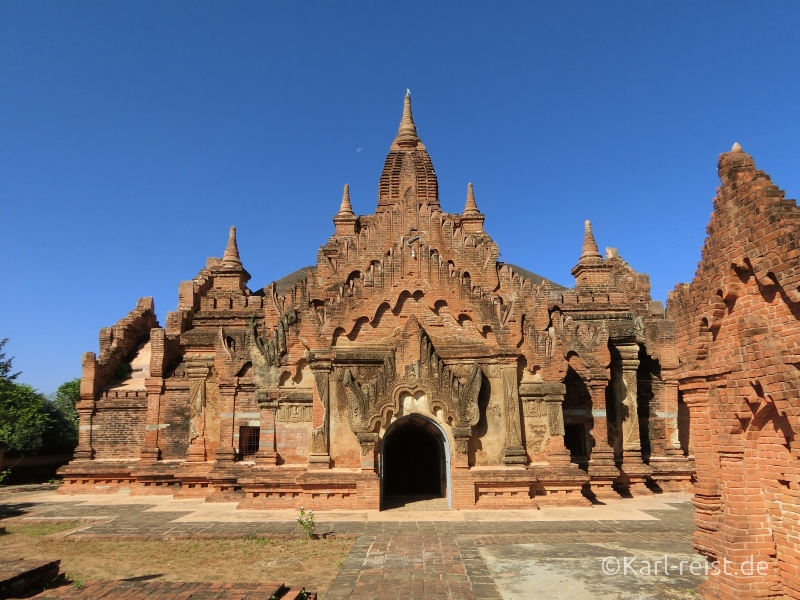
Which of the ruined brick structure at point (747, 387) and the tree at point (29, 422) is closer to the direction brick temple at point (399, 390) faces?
the ruined brick structure

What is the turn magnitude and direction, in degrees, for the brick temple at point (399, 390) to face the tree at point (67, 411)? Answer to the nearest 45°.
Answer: approximately 135° to its right

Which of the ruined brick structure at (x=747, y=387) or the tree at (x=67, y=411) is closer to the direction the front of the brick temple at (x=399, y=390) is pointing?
the ruined brick structure

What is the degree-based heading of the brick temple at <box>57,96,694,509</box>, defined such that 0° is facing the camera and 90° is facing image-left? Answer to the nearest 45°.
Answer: approximately 0°

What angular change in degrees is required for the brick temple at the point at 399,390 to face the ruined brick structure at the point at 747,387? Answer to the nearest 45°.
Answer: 0° — it already faces it

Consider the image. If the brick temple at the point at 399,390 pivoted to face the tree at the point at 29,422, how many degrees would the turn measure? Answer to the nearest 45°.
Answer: approximately 135° to its right

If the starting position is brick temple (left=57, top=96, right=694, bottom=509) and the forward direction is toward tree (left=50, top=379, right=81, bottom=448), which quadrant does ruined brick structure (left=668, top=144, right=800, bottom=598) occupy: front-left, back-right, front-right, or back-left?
back-left
